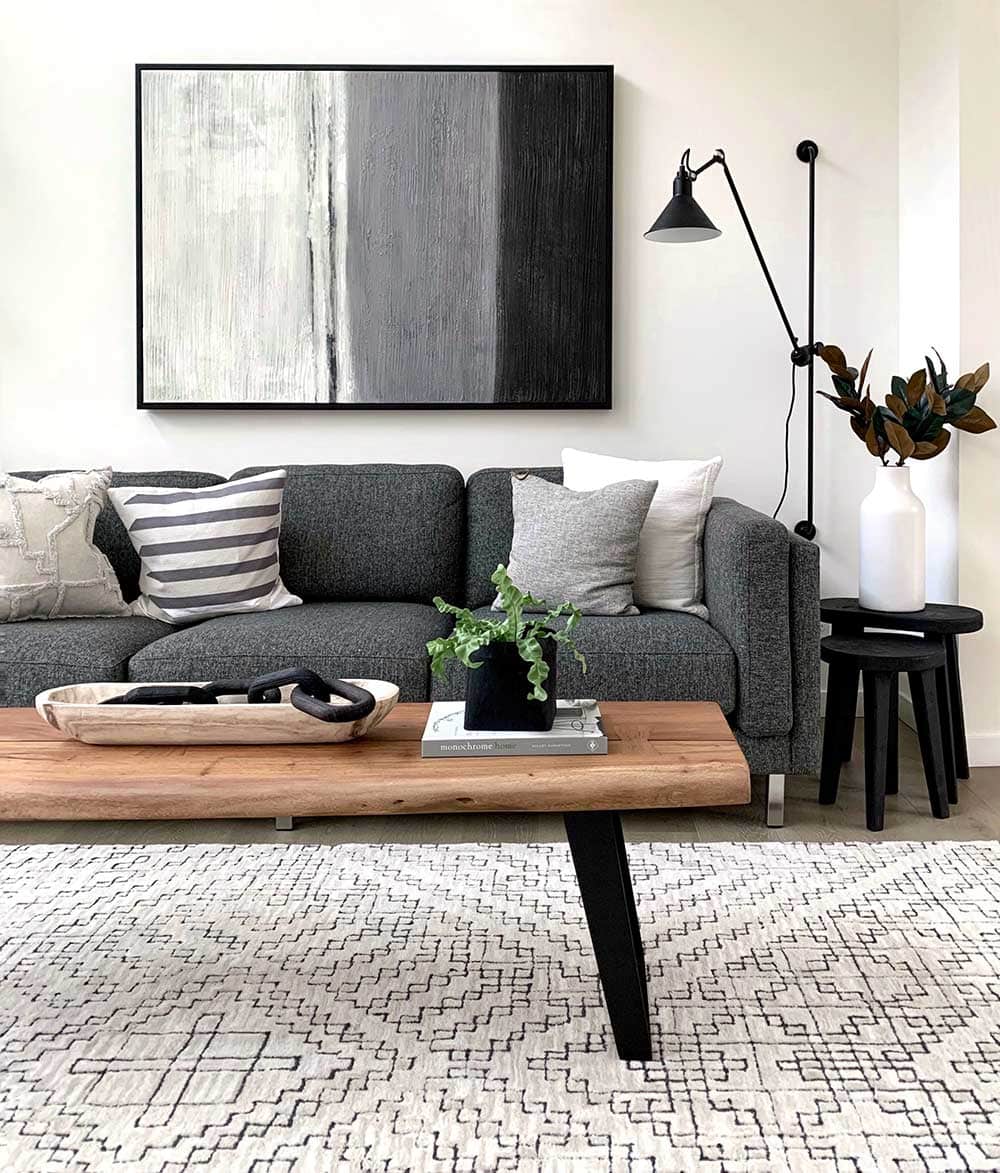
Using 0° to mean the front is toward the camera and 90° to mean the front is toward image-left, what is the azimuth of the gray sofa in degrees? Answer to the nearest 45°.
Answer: approximately 0°

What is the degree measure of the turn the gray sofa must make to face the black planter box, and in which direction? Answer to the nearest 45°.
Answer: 0° — it already faces it
